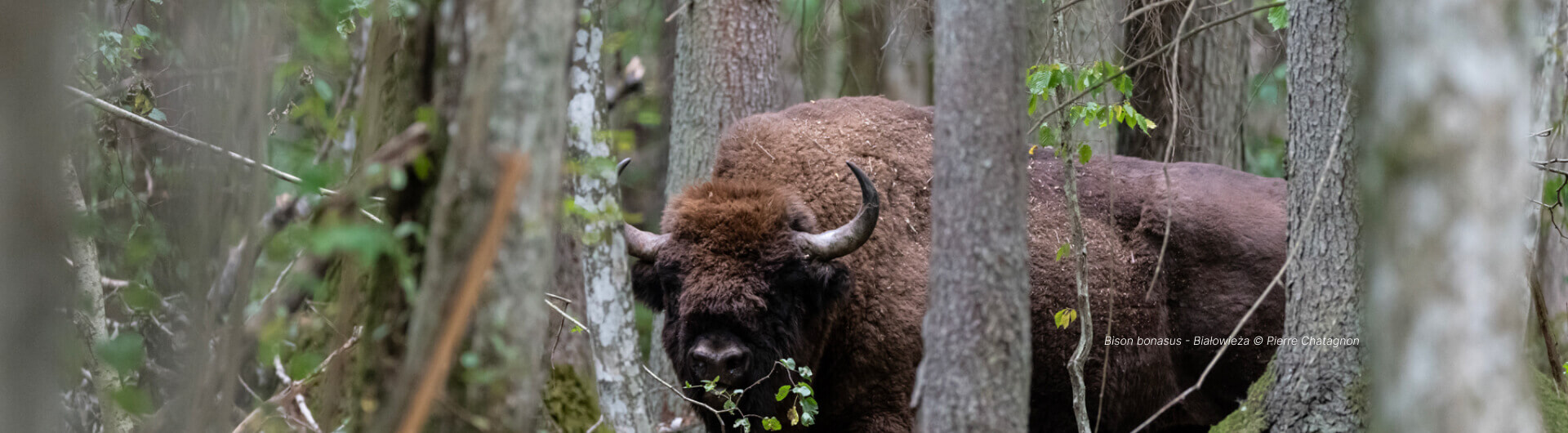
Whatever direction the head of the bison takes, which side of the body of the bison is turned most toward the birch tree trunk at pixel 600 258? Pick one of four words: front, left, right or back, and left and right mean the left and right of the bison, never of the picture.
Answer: front

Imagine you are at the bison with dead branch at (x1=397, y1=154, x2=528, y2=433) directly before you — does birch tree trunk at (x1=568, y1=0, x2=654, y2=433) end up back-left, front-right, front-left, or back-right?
front-right

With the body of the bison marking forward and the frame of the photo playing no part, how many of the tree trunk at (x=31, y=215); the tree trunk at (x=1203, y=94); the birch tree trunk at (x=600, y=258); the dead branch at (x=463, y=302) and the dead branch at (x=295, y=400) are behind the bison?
1

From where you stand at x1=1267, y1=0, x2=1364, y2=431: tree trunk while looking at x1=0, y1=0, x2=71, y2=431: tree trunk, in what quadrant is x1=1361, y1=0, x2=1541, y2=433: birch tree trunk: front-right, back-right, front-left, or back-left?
front-left

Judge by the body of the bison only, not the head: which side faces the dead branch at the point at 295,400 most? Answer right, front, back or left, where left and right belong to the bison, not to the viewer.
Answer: front

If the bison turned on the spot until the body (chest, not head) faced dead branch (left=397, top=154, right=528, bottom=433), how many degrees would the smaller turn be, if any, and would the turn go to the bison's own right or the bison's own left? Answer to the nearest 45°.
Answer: approximately 45° to the bison's own left

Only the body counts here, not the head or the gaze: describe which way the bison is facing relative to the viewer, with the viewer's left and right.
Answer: facing the viewer and to the left of the viewer

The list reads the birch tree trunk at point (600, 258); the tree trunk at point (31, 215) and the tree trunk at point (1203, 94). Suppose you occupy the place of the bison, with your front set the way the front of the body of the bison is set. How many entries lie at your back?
1

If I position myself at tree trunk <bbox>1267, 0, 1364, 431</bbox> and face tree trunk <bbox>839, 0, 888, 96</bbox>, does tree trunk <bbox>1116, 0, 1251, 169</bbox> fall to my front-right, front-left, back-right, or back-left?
front-right

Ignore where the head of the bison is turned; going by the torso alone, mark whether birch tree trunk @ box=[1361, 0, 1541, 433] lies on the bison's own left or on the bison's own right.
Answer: on the bison's own left

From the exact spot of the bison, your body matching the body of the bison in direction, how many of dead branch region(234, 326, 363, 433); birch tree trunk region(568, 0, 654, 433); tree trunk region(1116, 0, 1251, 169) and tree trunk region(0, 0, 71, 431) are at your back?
1

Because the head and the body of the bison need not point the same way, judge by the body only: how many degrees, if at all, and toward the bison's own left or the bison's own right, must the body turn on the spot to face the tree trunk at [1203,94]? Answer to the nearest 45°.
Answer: approximately 180°
